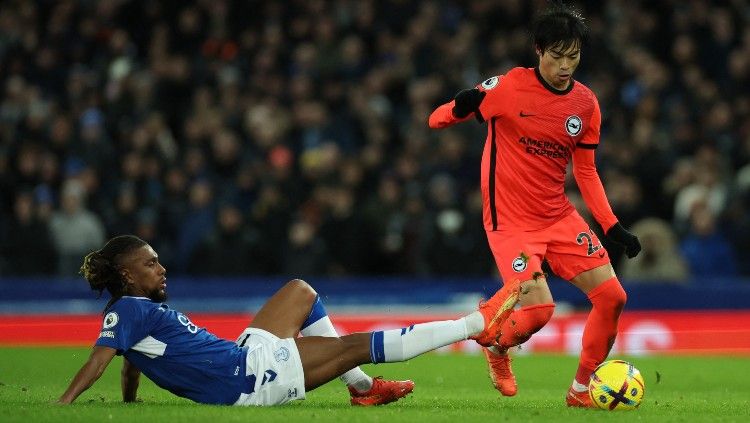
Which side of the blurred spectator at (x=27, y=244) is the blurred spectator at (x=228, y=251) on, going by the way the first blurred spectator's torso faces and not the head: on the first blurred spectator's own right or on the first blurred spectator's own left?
on the first blurred spectator's own left

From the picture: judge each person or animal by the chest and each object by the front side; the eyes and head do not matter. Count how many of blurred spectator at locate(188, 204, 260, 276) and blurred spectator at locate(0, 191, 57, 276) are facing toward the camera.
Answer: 2

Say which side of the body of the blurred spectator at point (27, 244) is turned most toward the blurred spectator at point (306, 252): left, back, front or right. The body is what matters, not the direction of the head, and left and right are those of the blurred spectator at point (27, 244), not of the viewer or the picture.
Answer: left

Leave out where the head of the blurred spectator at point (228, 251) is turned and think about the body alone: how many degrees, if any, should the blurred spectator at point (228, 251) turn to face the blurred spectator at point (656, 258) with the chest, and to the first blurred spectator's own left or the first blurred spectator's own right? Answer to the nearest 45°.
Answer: approximately 90° to the first blurred spectator's own left

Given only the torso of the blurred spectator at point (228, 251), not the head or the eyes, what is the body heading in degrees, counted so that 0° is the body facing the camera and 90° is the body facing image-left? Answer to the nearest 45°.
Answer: approximately 0°

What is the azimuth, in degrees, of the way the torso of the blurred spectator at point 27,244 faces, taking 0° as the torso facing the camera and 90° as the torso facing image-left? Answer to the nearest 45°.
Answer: approximately 0°

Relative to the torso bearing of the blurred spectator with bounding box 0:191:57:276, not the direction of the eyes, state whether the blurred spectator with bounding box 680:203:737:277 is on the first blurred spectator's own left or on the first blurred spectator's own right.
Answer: on the first blurred spectator's own left

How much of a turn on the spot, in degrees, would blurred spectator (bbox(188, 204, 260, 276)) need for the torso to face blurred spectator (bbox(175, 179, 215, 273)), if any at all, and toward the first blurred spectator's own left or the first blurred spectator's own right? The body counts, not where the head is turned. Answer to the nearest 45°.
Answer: approximately 135° to the first blurred spectator's own right

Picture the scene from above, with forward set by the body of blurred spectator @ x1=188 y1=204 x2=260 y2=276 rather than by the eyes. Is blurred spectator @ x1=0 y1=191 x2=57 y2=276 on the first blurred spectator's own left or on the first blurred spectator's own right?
on the first blurred spectator's own right
